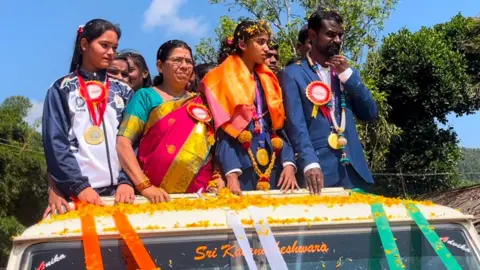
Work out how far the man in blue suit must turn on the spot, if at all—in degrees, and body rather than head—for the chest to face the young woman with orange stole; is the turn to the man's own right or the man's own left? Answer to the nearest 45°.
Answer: approximately 135° to the man's own right

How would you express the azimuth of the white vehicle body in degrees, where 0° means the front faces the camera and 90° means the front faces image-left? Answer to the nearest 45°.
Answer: approximately 0°

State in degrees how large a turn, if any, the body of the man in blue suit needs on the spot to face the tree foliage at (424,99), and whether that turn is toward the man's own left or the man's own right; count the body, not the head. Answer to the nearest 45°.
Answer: approximately 135° to the man's own left

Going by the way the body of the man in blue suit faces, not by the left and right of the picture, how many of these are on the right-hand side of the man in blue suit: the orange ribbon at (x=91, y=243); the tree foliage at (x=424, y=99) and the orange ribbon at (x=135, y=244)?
2

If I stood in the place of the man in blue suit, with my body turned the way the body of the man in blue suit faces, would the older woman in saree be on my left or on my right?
on my right

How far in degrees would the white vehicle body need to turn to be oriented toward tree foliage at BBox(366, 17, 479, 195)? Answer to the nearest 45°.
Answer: approximately 180°

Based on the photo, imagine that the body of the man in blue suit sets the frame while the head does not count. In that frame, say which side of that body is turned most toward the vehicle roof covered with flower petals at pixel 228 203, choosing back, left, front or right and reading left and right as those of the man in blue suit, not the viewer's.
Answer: right

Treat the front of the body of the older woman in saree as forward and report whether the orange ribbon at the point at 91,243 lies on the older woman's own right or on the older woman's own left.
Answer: on the older woman's own right
